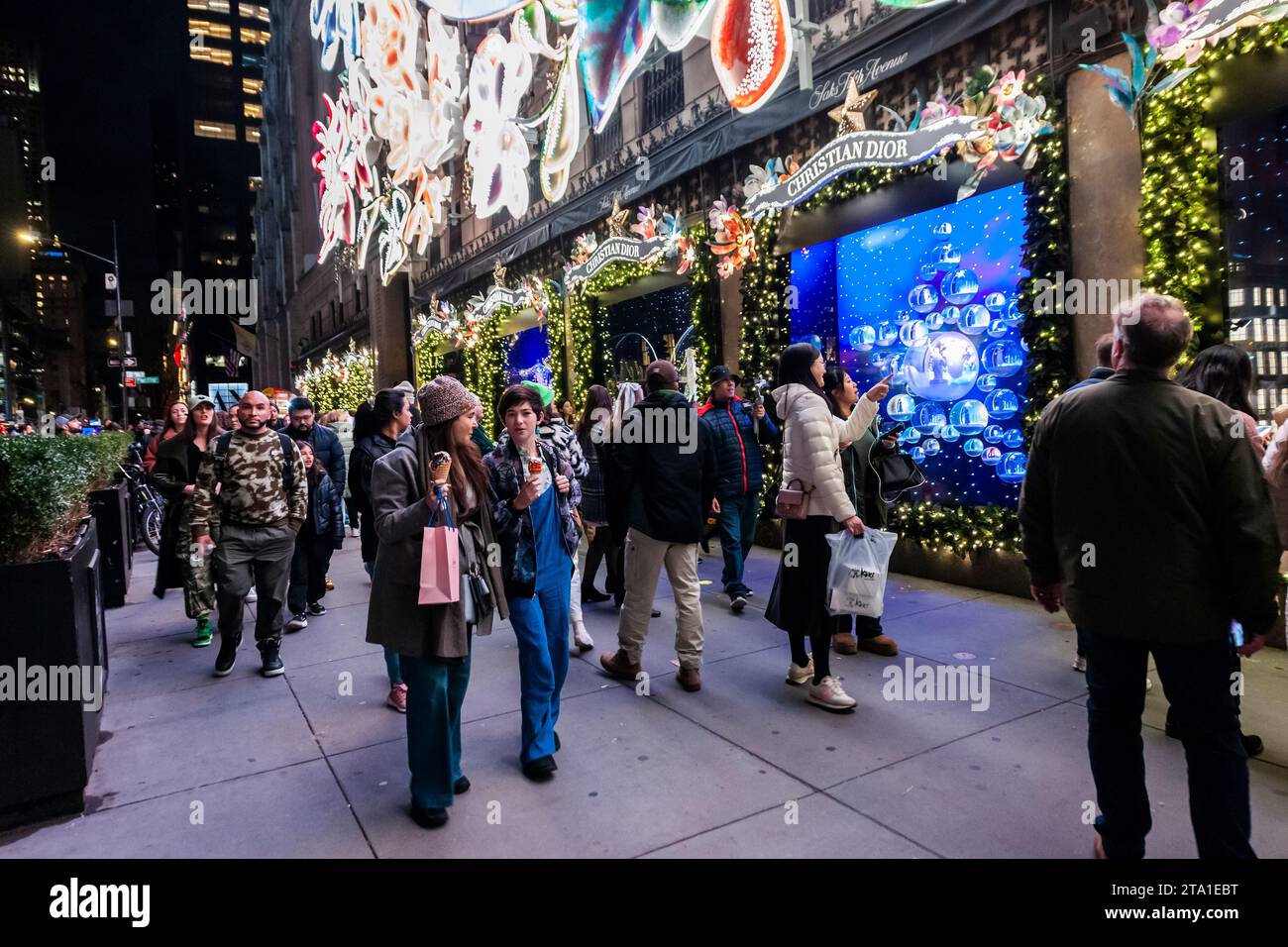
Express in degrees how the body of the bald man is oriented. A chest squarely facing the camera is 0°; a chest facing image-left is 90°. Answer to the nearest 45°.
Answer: approximately 0°

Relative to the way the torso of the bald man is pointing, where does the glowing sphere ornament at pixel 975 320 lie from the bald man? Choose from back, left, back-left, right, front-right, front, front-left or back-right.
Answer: left

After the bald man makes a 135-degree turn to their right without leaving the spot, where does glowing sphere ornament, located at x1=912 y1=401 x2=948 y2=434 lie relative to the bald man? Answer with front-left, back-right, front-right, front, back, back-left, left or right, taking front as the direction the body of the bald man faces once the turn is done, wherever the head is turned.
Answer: back-right

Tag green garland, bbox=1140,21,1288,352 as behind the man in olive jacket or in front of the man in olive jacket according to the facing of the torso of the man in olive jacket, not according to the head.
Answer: in front

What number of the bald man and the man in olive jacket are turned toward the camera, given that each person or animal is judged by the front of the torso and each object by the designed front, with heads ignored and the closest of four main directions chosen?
1

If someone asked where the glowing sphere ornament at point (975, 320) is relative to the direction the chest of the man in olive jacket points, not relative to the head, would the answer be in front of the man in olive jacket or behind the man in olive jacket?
in front

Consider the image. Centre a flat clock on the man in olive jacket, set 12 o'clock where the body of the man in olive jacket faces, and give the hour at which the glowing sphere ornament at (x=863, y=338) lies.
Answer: The glowing sphere ornament is roughly at 11 o'clock from the man in olive jacket.

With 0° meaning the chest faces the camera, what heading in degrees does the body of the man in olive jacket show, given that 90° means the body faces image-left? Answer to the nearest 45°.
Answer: approximately 180°

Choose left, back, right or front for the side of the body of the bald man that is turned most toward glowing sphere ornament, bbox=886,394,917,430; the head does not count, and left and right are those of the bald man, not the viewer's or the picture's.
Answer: left

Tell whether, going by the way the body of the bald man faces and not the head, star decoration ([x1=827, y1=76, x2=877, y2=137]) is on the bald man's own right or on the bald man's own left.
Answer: on the bald man's own left

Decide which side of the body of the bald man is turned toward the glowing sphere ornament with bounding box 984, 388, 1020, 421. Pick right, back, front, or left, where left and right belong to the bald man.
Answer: left

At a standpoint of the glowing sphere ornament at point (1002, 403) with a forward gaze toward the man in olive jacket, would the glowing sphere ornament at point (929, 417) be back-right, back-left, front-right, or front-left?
back-right

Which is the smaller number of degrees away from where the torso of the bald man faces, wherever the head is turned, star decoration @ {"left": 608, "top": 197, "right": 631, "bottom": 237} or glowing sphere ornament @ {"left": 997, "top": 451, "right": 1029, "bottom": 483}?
the glowing sphere ornament

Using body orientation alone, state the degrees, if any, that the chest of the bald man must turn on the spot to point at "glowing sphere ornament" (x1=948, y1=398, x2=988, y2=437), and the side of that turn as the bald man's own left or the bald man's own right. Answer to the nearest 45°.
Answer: approximately 90° to the bald man's own left

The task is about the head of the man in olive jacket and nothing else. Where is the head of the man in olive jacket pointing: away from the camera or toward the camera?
away from the camera

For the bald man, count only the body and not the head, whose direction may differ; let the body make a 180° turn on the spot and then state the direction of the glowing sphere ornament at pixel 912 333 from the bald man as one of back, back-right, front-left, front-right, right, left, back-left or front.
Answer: right
